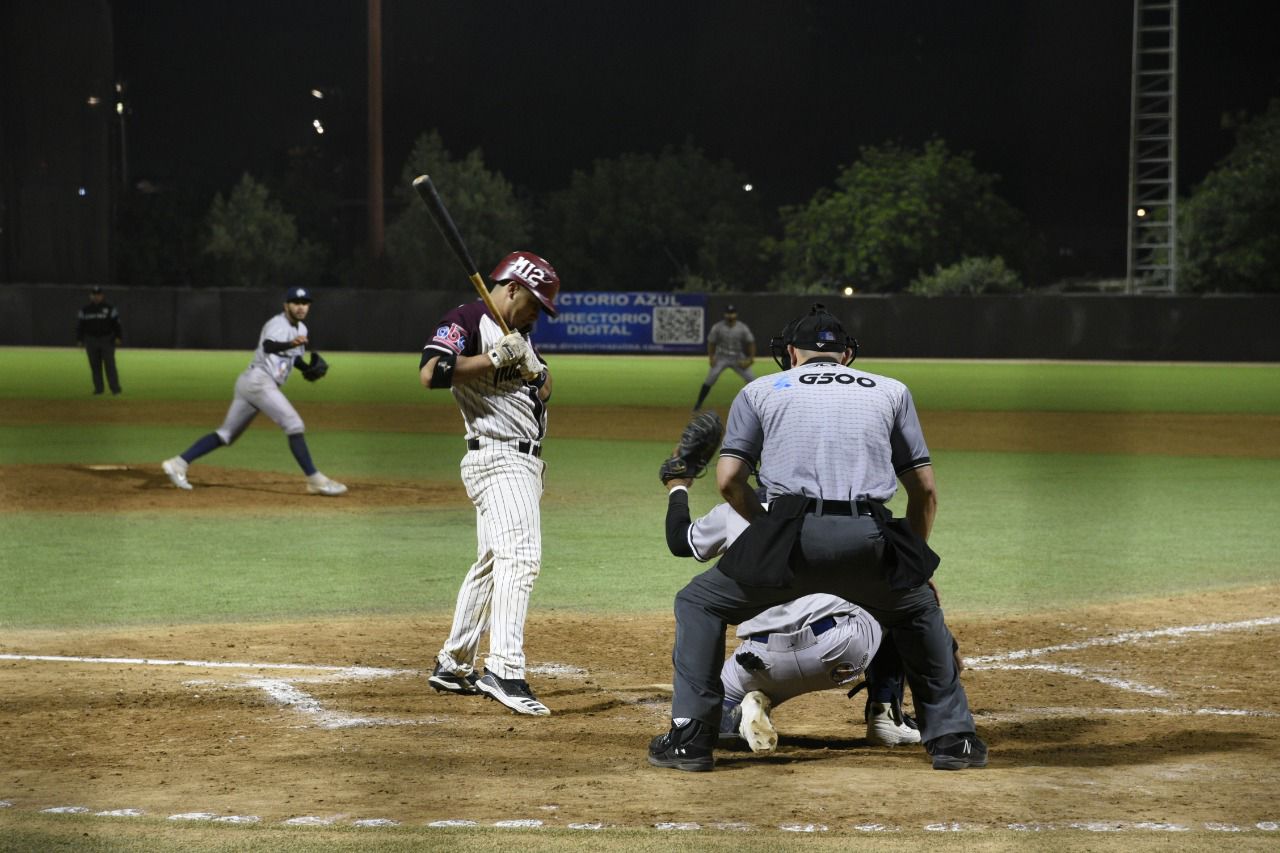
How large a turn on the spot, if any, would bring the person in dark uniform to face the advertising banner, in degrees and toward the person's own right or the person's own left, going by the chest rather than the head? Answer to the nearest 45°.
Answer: approximately 135° to the person's own left

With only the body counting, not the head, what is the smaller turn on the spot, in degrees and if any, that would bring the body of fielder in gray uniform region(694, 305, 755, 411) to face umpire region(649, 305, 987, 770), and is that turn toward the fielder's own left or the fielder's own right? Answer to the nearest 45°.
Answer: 0° — they already face them

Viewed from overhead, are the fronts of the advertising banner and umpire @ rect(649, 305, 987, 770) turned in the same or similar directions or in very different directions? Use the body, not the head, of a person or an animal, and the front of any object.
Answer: very different directions

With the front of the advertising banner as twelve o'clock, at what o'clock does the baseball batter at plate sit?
The baseball batter at plate is roughly at 12 o'clock from the advertising banner.

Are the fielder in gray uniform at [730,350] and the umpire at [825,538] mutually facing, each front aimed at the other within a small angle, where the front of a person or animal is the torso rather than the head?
yes

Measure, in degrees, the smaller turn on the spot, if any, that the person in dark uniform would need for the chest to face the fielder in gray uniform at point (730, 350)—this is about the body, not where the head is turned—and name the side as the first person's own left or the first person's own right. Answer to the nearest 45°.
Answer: approximately 45° to the first person's own left

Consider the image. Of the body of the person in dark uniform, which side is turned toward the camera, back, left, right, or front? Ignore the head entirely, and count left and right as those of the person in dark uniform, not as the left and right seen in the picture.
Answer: front

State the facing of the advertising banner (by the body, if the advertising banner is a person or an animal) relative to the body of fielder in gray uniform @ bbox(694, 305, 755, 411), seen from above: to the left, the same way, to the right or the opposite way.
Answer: the same way

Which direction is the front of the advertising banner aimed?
toward the camera

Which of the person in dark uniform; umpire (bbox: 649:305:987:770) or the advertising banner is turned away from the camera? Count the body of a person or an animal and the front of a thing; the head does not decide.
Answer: the umpire

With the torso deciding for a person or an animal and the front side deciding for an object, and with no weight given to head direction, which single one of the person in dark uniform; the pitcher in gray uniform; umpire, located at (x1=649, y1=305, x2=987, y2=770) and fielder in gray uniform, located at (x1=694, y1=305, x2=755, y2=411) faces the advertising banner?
the umpire

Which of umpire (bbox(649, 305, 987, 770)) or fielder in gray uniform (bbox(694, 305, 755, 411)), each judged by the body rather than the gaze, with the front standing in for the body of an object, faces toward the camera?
the fielder in gray uniform

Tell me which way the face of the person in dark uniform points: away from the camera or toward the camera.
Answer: toward the camera

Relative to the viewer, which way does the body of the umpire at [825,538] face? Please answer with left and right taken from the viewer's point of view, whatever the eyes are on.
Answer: facing away from the viewer

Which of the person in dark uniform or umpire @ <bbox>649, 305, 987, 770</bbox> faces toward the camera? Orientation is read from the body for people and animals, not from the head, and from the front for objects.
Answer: the person in dark uniform

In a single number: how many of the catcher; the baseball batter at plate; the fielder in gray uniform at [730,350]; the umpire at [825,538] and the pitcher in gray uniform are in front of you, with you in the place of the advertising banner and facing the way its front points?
5

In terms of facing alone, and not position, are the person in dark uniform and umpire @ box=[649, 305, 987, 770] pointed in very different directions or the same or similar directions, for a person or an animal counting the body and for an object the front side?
very different directions

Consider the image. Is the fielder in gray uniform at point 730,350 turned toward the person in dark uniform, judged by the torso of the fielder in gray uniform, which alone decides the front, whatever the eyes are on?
no

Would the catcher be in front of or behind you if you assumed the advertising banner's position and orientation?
in front

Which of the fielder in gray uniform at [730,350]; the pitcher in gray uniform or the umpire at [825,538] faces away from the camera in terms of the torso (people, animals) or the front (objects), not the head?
the umpire

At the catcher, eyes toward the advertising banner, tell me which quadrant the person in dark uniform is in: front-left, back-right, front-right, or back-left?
front-left
